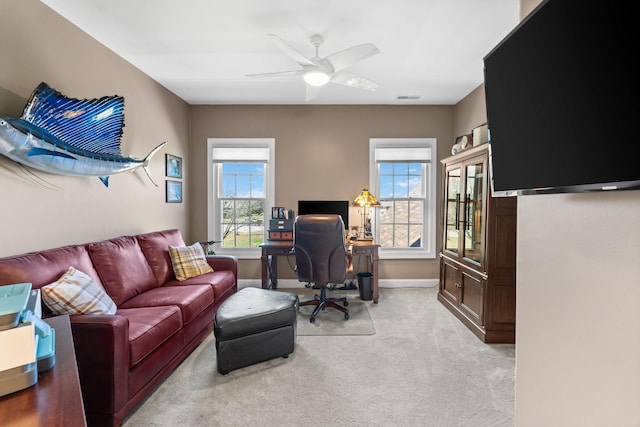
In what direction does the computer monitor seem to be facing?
toward the camera

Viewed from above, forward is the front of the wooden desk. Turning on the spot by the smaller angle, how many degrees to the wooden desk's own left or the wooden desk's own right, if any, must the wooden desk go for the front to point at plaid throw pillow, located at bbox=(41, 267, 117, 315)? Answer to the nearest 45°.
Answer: approximately 45° to the wooden desk's own right

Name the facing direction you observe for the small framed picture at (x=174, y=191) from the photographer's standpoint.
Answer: facing the viewer and to the right of the viewer

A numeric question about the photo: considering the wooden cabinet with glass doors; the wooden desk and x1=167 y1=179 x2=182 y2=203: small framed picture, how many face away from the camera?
0

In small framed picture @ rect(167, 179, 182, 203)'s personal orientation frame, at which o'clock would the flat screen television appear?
The flat screen television is roughly at 1 o'clock from the small framed picture.

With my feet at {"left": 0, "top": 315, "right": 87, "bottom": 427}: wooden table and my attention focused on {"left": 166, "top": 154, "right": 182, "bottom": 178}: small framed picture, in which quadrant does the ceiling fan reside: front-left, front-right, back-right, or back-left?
front-right

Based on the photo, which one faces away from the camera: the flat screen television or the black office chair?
the black office chair

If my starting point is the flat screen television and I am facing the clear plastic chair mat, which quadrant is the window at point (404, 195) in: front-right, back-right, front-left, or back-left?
front-right

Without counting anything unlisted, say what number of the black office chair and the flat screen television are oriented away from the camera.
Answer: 1

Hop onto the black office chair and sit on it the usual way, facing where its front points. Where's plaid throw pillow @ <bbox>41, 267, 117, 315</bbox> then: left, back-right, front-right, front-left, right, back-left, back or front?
back-left

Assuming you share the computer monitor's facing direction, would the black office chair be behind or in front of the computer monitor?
in front

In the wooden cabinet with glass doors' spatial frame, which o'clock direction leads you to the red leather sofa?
The red leather sofa is roughly at 12 o'clock from the wooden cabinet with glass doors.

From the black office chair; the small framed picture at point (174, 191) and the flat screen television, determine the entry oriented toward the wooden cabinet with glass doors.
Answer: the small framed picture

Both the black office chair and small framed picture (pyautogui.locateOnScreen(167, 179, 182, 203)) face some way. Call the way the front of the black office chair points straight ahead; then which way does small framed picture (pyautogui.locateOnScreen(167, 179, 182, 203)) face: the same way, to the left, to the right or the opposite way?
to the right

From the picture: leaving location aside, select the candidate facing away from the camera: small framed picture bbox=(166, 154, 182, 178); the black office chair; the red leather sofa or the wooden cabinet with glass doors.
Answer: the black office chair

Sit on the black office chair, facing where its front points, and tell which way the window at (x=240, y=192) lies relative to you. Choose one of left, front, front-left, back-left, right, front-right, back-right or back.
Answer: front-left

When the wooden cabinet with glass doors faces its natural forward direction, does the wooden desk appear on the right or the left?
on its right
